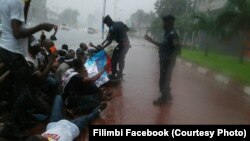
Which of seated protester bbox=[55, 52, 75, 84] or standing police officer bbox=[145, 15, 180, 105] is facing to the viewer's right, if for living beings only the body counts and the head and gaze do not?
the seated protester

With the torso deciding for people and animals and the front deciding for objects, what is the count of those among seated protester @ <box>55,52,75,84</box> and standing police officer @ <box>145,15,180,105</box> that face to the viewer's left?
1

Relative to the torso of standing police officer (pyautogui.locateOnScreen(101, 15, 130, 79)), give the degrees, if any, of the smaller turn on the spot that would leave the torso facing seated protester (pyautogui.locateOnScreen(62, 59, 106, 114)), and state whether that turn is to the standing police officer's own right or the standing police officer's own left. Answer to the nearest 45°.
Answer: approximately 90° to the standing police officer's own left

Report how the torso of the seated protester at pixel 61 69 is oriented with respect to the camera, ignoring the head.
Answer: to the viewer's right

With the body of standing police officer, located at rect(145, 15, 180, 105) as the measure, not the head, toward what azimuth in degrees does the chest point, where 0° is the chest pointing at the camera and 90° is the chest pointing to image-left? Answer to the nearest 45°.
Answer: approximately 90°

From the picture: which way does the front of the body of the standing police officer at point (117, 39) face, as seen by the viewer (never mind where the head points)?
to the viewer's left

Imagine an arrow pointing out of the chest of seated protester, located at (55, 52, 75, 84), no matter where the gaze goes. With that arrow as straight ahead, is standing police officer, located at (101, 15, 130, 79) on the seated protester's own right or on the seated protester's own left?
on the seated protester's own left
